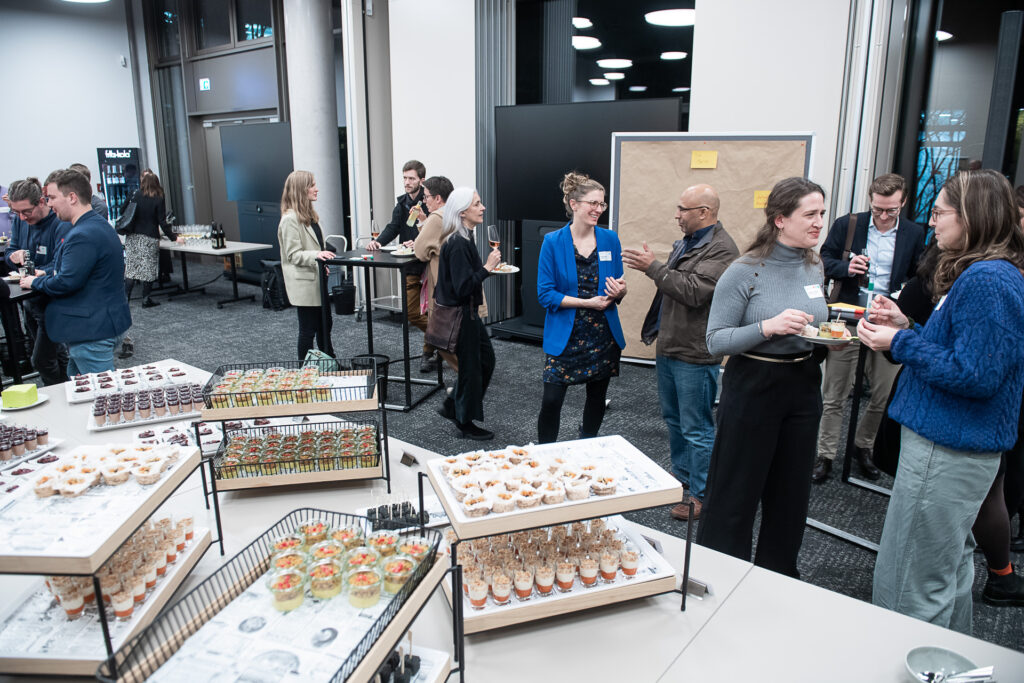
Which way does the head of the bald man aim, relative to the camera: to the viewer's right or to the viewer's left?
to the viewer's left

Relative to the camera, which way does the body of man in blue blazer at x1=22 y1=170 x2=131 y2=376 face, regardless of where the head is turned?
to the viewer's left

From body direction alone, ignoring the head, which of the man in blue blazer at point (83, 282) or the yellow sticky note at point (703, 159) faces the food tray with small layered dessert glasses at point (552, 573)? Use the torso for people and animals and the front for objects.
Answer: the yellow sticky note

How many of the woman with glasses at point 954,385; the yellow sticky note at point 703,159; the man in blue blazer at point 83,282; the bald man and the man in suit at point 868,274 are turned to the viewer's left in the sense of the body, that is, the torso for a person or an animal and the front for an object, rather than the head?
3

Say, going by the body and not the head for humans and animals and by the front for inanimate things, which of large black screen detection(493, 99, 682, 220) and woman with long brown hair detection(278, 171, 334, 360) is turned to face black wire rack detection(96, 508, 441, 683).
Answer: the large black screen

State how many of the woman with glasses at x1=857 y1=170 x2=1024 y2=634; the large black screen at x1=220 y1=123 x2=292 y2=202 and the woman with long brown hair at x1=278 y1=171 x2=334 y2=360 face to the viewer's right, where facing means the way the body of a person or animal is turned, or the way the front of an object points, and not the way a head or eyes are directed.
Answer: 1

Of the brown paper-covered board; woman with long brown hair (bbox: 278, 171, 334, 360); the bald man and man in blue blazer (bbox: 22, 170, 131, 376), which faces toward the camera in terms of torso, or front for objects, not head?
the brown paper-covered board

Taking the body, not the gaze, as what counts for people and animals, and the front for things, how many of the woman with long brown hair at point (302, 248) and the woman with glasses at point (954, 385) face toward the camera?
0

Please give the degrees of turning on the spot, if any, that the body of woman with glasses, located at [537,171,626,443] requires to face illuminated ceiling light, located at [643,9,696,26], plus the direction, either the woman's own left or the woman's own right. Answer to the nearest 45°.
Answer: approximately 135° to the woman's own left

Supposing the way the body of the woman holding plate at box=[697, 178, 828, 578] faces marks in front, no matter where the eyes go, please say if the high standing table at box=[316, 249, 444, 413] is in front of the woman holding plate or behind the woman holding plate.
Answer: behind

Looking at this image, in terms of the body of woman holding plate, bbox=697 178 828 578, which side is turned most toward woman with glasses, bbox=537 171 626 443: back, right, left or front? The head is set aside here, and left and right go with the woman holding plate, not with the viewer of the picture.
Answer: back

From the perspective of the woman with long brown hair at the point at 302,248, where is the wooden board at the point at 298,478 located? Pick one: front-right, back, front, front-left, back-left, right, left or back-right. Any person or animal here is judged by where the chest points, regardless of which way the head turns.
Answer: right
